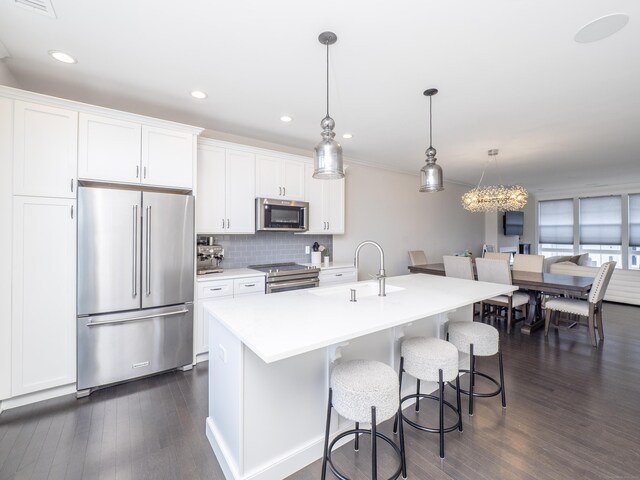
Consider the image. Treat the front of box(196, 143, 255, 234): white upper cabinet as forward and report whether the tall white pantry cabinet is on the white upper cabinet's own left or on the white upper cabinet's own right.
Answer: on the white upper cabinet's own right

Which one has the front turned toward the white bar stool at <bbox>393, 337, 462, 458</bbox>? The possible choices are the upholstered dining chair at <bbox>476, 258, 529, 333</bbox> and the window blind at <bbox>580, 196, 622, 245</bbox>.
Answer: the window blind

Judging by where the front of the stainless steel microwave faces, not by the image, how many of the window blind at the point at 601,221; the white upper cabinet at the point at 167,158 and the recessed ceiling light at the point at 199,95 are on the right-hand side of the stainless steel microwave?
2

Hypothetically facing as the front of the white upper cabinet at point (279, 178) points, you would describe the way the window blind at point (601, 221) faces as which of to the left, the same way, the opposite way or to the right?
to the right

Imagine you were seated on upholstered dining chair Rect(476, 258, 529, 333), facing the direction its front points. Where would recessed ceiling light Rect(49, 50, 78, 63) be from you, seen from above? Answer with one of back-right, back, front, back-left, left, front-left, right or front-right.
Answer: back

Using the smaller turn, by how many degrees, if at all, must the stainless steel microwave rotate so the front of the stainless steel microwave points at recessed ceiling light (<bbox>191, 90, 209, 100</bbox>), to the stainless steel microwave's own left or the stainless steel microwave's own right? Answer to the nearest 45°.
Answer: approximately 90° to the stainless steel microwave's own right

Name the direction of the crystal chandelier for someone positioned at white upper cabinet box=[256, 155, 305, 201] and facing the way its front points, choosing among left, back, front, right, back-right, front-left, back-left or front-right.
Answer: front-left

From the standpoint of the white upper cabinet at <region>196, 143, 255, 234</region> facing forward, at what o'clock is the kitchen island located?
The kitchen island is roughly at 11 o'clock from the white upper cabinet.

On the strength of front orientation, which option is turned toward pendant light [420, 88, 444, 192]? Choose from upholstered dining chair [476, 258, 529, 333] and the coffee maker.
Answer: the coffee maker

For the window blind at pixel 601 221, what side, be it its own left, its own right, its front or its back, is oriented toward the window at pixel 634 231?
left

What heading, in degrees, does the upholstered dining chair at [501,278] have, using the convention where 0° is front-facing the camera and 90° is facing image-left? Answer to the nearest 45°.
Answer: approximately 225°
